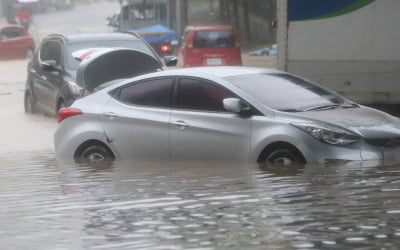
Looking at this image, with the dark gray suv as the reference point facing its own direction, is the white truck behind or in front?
in front

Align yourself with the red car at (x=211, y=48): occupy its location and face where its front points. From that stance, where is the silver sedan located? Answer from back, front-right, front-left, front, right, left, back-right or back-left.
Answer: back

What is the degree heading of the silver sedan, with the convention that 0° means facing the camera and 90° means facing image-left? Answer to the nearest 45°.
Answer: approximately 315°

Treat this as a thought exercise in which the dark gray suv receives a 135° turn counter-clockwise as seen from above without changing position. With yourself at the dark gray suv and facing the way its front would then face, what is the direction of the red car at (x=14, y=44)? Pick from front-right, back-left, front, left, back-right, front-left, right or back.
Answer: front

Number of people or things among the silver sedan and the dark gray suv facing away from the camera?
0

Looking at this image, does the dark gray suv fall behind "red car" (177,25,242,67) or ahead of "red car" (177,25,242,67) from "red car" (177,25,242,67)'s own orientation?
behind

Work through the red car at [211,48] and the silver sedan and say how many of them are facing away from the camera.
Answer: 1

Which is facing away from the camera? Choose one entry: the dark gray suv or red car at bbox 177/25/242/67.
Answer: the red car

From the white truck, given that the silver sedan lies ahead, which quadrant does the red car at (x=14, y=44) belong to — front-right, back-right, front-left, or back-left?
back-right

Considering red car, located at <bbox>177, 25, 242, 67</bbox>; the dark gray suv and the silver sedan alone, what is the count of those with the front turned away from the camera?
1

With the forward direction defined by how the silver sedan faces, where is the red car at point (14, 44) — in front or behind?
behind

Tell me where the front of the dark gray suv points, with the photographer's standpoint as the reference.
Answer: facing the viewer and to the right of the viewer

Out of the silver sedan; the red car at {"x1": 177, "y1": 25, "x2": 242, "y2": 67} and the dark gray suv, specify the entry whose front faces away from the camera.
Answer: the red car

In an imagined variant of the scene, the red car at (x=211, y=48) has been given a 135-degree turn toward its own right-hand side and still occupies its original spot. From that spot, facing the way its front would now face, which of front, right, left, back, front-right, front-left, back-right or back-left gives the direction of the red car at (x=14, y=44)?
back

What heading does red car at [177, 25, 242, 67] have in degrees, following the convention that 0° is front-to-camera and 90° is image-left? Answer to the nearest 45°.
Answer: approximately 180°

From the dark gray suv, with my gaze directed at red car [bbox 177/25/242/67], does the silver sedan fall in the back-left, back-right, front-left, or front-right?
back-right
